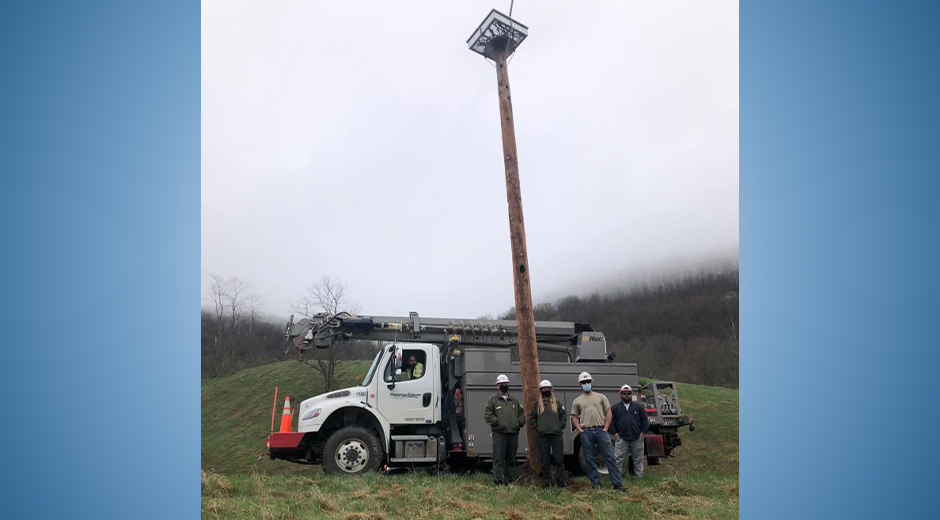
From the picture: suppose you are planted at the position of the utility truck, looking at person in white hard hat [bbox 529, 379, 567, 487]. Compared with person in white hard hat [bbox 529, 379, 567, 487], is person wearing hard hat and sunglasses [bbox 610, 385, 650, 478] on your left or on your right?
left

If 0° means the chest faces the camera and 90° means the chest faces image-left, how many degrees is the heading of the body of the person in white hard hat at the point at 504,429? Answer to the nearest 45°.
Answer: approximately 0°

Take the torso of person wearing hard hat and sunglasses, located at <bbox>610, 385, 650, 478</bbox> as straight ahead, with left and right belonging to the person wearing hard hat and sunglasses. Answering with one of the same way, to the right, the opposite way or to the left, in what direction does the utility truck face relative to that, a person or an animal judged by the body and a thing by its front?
to the right

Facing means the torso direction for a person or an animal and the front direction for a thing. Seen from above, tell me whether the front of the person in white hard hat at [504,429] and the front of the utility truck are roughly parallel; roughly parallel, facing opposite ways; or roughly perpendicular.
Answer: roughly perpendicular

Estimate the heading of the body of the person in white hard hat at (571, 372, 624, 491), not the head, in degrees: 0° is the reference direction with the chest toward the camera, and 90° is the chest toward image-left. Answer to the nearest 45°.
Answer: approximately 0°

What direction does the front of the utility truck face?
to the viewer's left

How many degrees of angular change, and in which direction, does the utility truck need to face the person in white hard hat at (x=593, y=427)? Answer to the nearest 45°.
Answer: approximately 135° to its left
